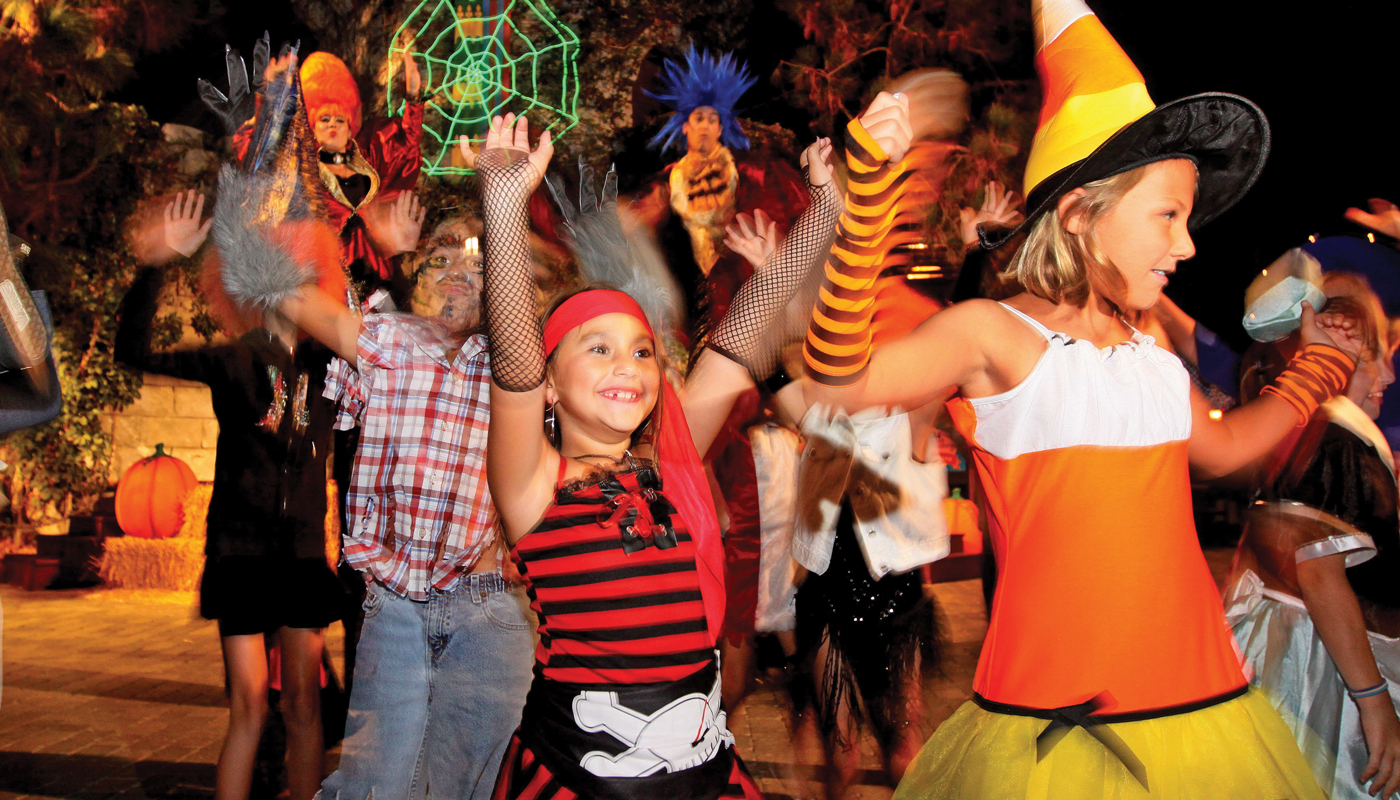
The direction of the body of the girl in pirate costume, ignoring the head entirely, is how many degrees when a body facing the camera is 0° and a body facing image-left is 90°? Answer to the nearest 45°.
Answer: approximately 315°

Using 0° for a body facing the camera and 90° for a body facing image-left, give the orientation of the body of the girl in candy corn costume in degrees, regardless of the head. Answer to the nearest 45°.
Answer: approximately 315°

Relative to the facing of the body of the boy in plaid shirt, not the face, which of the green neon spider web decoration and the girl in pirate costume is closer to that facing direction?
the girl in pirate costume

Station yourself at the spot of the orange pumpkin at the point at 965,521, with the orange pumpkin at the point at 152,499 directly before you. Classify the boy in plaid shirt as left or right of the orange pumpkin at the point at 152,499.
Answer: left

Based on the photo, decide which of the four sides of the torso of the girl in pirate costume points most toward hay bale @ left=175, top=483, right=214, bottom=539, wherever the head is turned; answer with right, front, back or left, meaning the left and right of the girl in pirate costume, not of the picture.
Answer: back

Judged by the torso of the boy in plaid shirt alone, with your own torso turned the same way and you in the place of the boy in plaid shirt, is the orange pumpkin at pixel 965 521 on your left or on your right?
on your left

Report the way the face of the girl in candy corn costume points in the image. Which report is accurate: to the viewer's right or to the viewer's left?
to the viewer's right

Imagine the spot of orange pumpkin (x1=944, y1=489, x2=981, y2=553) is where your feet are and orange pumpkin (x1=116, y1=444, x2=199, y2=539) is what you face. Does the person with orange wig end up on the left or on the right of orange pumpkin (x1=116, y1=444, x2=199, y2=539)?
left

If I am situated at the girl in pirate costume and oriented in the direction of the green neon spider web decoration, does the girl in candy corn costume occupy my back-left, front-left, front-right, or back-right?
back-right

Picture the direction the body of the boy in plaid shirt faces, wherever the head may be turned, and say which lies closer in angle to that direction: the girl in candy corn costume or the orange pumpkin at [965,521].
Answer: the girl in candy corn costume
